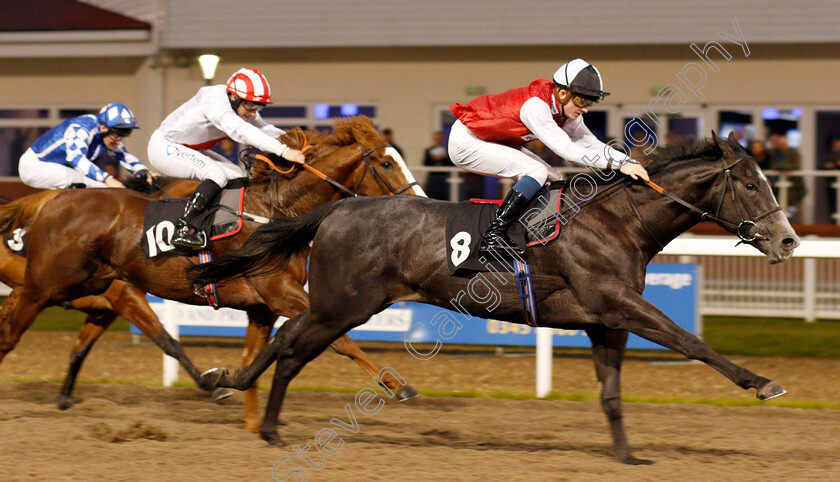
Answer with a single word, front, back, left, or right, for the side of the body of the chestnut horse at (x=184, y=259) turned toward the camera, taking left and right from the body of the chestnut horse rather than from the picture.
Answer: right

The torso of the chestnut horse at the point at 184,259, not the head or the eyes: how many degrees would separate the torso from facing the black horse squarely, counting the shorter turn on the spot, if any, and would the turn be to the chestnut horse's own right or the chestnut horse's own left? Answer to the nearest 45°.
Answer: approximately 45° to the chestnut horse's own right

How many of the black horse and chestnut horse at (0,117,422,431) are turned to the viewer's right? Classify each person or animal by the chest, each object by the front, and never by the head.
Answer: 2

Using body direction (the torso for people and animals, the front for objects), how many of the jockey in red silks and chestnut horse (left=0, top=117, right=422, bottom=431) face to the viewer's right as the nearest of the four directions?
2

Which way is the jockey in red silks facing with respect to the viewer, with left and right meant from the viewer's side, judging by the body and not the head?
facing to the right of the viewer

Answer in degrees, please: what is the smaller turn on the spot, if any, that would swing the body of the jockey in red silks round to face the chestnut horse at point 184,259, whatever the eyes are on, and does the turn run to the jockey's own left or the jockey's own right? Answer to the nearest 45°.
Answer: approximately 180°

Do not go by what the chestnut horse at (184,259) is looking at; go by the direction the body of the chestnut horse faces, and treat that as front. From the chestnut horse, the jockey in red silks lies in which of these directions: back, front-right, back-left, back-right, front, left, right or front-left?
front-right

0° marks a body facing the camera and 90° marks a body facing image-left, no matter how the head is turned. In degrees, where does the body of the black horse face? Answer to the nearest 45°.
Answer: approximately 270°
